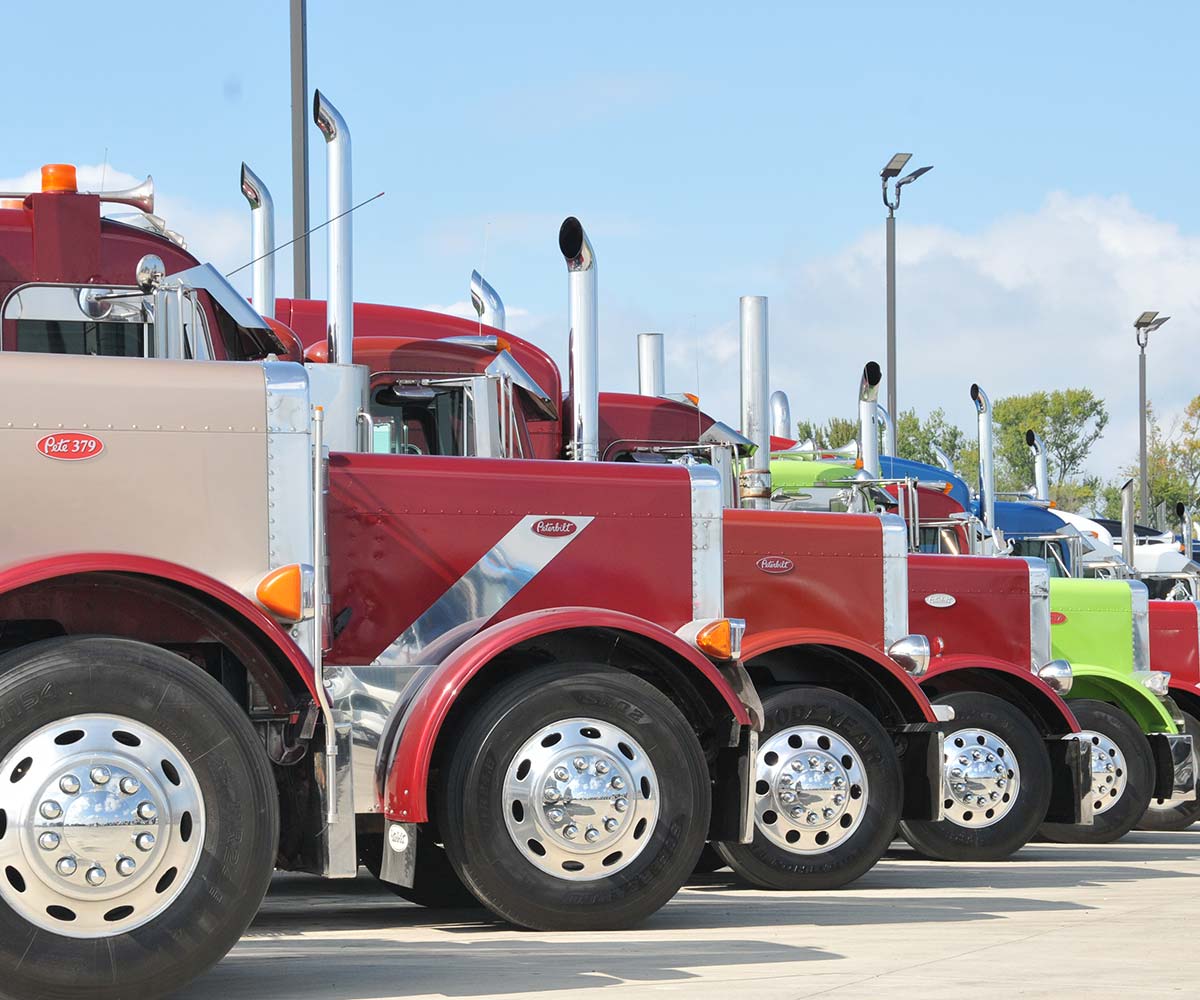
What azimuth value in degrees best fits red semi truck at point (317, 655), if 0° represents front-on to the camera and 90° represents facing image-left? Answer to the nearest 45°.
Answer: approximately 270°

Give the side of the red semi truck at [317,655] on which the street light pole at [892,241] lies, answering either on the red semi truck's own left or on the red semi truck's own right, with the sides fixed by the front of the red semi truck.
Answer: on the red semi truck's own left
